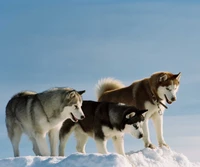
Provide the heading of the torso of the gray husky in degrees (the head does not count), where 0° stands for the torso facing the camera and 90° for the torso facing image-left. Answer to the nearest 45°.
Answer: approximately 270°

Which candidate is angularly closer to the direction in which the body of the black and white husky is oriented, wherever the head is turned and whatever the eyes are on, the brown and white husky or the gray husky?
the brown and white husky

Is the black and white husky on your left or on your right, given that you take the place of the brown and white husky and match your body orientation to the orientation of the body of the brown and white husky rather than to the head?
on your right

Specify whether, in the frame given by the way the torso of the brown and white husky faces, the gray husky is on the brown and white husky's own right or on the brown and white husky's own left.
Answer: on the brown and white husky's own right

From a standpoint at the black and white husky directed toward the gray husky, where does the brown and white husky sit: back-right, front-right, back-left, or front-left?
back-right

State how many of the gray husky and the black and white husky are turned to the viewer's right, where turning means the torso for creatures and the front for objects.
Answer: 2

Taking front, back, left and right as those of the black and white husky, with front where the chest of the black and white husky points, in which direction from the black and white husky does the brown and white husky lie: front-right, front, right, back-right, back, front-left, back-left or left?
front-left

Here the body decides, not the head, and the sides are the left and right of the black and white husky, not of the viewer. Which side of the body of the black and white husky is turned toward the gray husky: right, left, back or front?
back

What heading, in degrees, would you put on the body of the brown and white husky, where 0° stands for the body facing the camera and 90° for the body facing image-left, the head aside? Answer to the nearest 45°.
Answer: approximately 315°

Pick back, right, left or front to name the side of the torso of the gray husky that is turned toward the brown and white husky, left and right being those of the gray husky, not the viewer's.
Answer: front

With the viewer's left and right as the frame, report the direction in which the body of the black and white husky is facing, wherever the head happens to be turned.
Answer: facing to the right of the viewer
